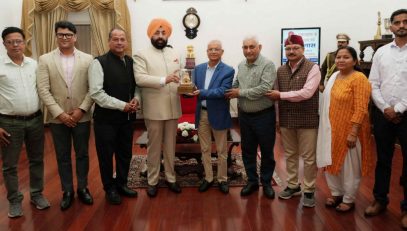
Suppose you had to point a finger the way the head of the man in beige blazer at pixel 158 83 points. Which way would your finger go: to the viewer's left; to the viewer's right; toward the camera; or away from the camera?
toward the camera

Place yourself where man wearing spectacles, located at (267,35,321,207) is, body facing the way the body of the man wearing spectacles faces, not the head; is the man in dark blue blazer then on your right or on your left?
on your right

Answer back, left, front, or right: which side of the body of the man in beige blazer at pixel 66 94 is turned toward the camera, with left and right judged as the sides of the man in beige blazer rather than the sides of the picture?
front

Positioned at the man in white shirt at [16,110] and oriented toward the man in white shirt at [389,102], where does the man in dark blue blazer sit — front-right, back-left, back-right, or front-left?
front-left

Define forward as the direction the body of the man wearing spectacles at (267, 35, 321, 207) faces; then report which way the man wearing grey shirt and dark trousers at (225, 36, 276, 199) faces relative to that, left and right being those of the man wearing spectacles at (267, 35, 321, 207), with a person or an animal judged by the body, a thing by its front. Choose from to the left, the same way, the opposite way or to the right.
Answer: the same way

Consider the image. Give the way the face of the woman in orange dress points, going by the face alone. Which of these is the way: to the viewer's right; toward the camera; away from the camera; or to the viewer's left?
toward the camera

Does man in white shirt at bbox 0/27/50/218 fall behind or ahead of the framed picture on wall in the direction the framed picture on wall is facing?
ahead

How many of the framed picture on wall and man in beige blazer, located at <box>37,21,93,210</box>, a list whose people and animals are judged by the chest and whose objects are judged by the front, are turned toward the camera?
2

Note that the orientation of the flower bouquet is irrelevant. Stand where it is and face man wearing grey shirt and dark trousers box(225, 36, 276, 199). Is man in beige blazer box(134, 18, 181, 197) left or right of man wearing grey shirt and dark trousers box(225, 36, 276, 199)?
right

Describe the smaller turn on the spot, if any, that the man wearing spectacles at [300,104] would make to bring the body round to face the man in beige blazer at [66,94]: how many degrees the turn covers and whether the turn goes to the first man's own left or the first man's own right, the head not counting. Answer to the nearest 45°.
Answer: approximately 45° to the first man's own right

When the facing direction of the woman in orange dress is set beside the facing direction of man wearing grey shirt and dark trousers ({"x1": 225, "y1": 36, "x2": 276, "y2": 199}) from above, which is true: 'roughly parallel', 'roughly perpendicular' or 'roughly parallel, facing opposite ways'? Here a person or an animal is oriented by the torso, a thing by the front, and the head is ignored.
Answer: roughly parallel

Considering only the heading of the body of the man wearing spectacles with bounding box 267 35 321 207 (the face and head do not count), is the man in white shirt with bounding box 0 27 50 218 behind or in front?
in front

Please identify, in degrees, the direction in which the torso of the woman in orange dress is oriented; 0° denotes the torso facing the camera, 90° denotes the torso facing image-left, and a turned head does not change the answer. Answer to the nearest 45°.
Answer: approximately 45°

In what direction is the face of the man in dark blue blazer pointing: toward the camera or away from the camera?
toward the camera

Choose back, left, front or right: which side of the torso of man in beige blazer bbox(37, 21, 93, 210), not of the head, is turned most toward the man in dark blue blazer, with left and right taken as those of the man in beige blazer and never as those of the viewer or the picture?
left

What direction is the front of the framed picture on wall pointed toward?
toward the camera
